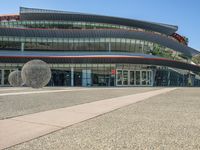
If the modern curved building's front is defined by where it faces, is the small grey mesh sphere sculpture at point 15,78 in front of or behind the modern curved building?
in front

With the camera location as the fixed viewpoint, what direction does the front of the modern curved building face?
facing the viewer

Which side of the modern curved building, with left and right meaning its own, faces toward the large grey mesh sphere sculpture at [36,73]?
front
